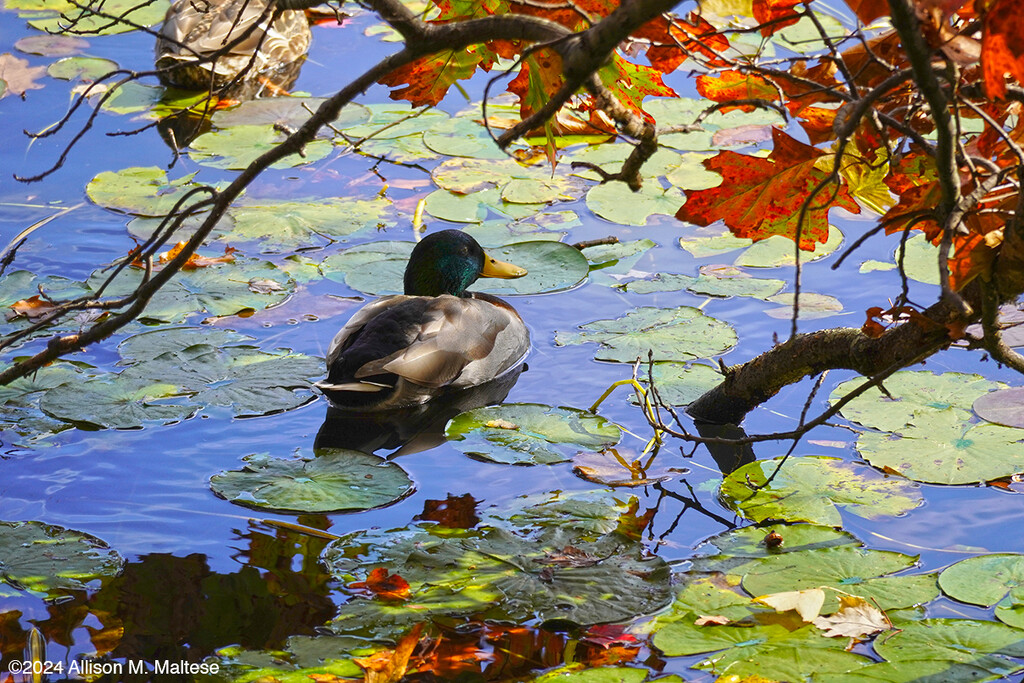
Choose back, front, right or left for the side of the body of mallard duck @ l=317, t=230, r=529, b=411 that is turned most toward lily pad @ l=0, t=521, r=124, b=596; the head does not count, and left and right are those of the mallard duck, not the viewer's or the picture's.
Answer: back

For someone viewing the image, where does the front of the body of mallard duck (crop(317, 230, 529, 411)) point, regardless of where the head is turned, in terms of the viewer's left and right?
facing away from the viewer and to the right of the viewer

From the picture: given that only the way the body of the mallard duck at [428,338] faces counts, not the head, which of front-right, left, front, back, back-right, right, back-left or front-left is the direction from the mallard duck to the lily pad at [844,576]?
right

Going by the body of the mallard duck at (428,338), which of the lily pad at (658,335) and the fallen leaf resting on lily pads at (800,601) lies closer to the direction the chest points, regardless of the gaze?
the lily pad

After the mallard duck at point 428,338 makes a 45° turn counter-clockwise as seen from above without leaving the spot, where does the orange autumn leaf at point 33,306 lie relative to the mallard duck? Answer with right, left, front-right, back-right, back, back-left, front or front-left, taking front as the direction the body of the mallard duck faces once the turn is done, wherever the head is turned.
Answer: left

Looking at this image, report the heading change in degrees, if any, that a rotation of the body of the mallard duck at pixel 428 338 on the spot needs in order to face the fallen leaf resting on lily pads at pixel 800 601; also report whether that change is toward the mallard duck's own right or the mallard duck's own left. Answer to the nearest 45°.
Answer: approximately 90° to the mallard duck's own right

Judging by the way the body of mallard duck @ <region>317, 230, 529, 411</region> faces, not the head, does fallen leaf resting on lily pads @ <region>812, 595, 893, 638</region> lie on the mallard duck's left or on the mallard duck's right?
on the mallard duck's right

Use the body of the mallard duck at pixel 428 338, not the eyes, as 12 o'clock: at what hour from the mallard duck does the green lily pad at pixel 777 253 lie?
The green lily pad is roughly at 1 o'clock from the mallard duck.

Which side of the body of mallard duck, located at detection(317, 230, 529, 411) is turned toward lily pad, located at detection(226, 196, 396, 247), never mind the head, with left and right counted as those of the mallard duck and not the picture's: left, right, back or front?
left

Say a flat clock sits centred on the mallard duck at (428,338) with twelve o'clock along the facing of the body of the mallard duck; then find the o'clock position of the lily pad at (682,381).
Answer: The lily pad is roughly at 2 o'clock from the mallard duck.

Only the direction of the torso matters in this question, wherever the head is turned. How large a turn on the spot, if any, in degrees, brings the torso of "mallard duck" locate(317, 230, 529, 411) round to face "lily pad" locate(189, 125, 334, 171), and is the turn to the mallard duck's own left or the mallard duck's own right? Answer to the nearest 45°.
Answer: approximately 90° to the mallard duck's own left

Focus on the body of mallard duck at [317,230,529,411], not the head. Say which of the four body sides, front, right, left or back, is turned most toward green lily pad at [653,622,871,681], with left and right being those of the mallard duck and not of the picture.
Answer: right

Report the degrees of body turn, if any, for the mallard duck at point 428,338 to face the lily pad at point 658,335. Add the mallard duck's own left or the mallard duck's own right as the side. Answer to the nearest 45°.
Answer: approximately 45° to the mallard duck's own right

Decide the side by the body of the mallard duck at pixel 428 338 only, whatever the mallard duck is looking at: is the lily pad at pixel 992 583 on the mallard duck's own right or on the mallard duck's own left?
on the mallard duck's own right

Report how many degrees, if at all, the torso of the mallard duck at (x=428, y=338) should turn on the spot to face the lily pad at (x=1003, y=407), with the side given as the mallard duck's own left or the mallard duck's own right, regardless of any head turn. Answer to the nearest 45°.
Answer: approximately 45° to the mallard duck's own right
